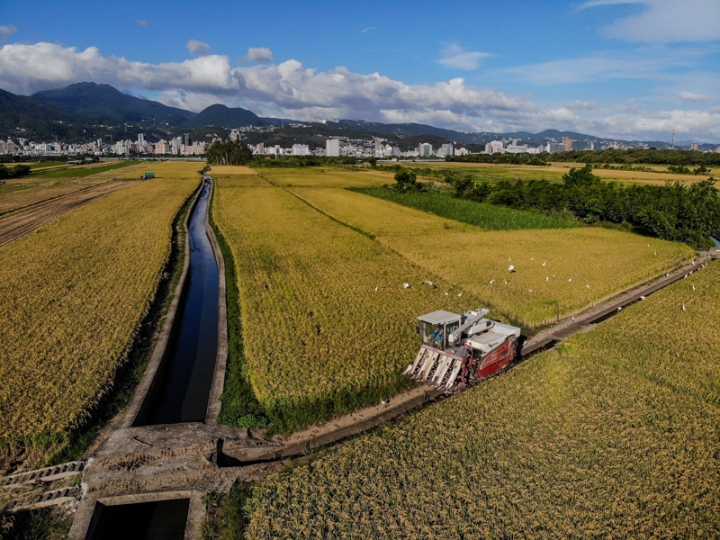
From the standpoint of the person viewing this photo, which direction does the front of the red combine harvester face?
facing the viewer and to the left of the viewer

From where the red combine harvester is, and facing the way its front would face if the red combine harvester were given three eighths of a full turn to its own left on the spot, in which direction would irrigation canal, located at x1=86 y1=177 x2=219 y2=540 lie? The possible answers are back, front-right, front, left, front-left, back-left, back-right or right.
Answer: back
